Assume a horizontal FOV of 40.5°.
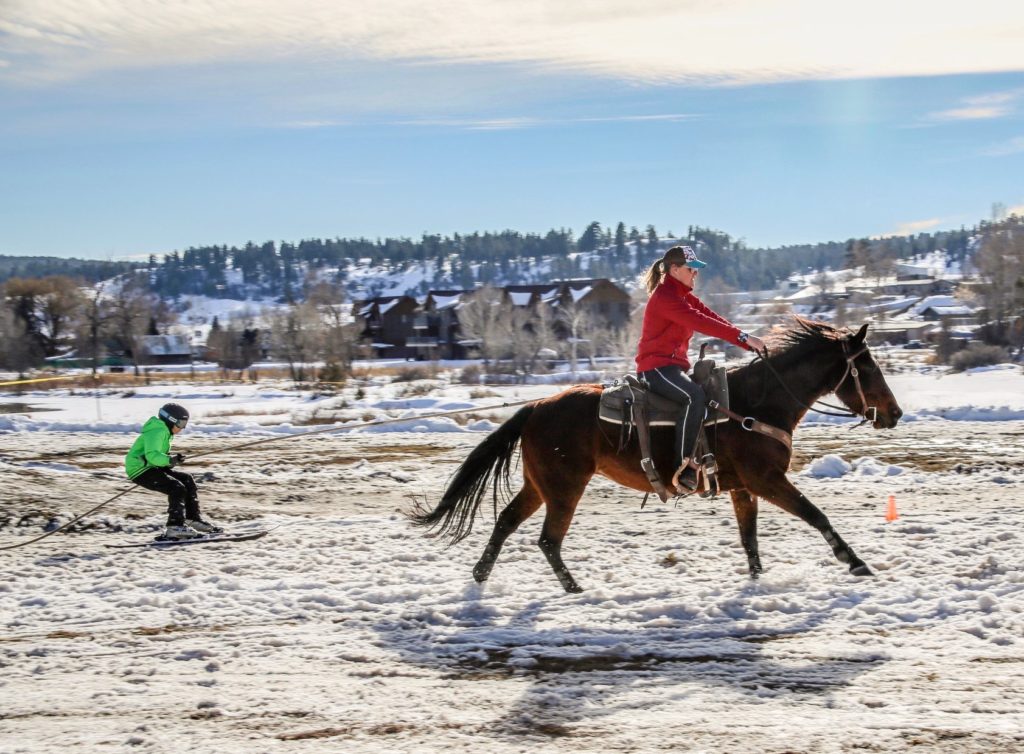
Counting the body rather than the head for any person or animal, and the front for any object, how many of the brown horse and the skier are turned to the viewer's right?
2

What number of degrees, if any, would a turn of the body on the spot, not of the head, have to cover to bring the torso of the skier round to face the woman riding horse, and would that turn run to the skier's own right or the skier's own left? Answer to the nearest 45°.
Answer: approximately 45° to the skier's own right

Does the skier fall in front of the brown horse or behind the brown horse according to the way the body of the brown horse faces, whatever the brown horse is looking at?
behind

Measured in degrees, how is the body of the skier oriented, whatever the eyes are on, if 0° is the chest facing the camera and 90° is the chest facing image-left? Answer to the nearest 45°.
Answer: approximately 270°

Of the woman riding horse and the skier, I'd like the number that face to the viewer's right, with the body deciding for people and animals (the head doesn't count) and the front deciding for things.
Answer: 2

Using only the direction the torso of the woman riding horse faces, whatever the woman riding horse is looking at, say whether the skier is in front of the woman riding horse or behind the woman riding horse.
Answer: behind

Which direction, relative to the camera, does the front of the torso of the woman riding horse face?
to the viewer's right

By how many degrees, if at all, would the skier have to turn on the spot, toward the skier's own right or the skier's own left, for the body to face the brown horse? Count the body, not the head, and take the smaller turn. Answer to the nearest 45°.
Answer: approximately 45° to the skier's own right

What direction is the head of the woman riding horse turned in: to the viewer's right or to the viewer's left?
to the viewer's right

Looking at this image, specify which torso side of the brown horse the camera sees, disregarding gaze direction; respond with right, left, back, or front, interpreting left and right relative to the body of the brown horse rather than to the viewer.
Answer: right
